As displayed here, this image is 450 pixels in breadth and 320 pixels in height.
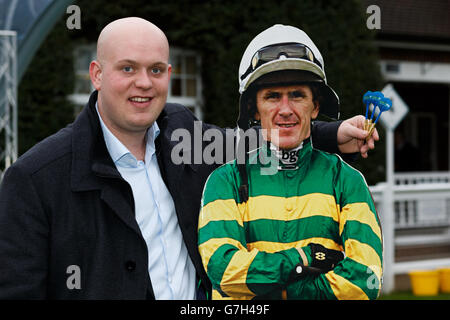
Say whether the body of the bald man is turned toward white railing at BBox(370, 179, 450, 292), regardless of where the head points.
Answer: no

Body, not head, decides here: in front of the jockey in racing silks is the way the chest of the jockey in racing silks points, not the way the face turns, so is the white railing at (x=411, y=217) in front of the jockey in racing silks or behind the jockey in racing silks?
behind

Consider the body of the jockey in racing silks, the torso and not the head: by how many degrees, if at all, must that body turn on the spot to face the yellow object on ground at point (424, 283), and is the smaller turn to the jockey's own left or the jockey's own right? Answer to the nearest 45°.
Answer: approximately 180°

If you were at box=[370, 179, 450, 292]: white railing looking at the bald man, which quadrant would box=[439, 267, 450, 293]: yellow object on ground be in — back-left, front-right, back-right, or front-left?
front-left

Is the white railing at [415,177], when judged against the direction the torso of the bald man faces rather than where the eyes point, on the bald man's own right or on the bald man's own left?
on the bald man's own left

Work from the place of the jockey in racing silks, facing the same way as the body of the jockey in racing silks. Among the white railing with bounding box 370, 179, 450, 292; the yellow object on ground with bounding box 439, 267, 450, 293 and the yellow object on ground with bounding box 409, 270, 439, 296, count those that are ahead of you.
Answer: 0

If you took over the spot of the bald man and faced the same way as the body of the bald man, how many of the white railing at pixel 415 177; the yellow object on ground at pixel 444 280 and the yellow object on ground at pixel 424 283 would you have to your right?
0

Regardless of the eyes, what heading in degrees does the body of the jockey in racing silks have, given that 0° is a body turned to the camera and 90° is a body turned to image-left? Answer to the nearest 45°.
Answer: approximately 0°
